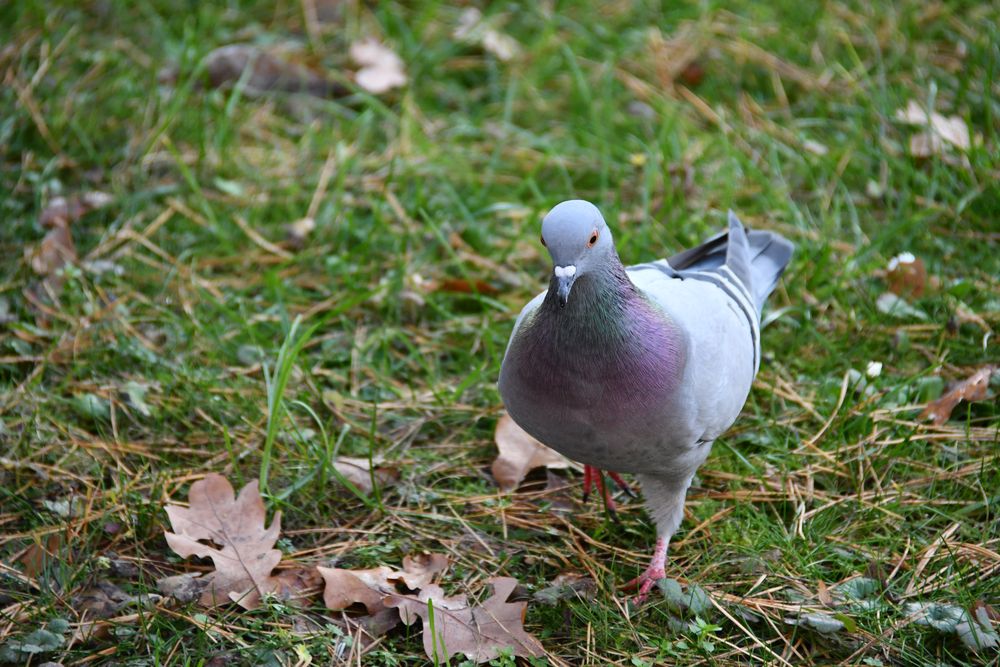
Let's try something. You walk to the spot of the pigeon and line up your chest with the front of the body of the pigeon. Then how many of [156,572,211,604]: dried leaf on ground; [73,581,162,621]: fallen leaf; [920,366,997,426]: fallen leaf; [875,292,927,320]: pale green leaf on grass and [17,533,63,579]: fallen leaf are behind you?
2

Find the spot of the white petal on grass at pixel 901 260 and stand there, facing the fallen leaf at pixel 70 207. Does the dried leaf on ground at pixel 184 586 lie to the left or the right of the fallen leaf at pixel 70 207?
left

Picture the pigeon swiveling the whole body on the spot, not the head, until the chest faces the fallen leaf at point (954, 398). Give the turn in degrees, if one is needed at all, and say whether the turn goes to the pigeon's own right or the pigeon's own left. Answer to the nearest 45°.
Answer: approximately 180°

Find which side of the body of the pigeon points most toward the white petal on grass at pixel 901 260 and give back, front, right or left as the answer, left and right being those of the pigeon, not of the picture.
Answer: back

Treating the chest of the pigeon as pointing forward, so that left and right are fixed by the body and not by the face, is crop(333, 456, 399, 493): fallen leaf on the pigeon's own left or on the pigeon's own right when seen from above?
on the pigeon's own right

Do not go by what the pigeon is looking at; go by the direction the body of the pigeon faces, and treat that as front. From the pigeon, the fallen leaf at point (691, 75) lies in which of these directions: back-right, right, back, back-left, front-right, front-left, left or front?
back-right

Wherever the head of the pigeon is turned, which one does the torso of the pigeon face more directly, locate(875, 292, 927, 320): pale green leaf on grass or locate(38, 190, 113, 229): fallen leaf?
the fallen leaf

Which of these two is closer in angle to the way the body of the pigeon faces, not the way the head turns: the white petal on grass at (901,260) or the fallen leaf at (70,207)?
the fallen leaf

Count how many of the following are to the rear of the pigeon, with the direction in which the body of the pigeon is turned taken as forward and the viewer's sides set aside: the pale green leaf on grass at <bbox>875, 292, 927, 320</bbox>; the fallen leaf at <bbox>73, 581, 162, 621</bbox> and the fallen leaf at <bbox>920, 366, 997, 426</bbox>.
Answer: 2

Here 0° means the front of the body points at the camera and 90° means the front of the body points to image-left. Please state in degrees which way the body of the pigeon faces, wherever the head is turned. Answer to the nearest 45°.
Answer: approximately 45°

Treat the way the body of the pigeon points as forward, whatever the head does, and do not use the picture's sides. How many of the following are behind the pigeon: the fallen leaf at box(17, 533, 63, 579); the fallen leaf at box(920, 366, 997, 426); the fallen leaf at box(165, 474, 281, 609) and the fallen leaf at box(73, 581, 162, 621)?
1

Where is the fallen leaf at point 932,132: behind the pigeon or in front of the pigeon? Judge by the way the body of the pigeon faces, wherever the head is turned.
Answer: behind

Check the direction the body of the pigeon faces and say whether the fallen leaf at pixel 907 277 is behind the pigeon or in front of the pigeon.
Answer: behind

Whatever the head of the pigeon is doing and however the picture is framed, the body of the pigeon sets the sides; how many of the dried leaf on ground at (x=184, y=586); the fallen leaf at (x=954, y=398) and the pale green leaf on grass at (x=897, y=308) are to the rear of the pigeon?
2

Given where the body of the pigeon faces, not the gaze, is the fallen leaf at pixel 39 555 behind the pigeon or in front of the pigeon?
in front

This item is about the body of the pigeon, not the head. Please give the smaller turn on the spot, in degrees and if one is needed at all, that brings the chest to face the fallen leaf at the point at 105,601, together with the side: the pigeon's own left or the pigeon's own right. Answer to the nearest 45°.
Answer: approximately 45° to the pigeon's own right
